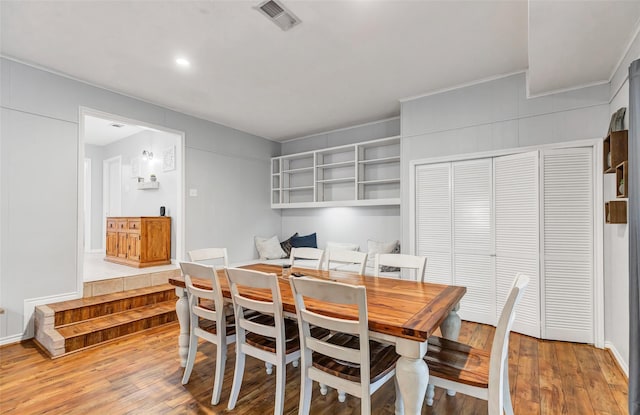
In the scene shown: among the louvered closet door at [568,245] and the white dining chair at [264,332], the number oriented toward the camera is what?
1

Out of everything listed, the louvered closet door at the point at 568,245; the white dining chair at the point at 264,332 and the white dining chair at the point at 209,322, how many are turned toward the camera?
1

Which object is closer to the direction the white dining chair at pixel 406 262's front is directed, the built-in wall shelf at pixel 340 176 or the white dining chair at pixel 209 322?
the white dining chair

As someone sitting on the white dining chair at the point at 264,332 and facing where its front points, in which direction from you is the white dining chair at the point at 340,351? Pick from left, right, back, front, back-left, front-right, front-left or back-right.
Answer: right

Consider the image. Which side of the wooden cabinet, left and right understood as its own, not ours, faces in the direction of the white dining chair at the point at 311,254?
left

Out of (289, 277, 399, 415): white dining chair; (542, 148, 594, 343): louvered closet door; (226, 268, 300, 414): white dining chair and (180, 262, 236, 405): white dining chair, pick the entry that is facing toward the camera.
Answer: the louvered closet door

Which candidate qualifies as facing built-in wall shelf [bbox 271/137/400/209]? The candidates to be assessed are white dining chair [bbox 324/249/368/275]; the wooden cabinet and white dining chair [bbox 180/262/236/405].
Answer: white dining chair [bbox 180/262/236/405]

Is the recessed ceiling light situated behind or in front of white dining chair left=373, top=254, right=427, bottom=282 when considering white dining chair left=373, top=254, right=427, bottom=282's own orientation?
in front

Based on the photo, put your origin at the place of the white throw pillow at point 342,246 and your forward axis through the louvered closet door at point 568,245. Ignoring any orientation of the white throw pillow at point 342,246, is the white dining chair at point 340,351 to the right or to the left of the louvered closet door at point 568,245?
right

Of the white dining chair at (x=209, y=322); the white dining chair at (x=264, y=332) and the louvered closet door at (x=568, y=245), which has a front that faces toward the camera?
the louvered closet door

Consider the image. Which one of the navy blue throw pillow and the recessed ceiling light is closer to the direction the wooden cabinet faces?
the recessed ceiling light

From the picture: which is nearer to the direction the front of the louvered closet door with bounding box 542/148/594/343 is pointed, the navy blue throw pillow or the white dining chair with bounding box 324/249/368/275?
the white dining chair

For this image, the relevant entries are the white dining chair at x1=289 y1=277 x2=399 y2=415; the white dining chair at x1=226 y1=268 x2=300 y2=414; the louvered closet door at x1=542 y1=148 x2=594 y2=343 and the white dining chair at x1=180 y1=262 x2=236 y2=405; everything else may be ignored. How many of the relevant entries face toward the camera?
1

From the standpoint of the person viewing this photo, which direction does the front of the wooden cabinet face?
facing the viewer and to the left of the viewer
